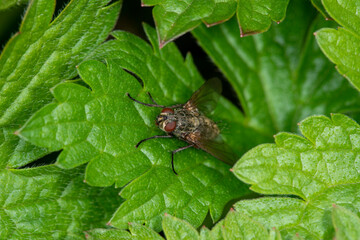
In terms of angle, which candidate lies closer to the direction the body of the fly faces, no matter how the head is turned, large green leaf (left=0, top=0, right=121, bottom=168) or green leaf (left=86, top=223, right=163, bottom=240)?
the large green leaf

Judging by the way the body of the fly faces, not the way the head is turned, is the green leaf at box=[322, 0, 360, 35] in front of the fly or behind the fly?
behind

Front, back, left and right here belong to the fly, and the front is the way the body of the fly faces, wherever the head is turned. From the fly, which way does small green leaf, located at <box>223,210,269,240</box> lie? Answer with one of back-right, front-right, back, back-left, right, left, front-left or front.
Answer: left

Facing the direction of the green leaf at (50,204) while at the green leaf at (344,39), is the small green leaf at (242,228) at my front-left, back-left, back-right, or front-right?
front-left

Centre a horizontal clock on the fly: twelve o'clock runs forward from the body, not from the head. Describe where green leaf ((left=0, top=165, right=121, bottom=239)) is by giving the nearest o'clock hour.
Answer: The green leaf is roughly at 11 o'clock from the fly.

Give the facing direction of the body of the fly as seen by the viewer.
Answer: to the viewer's left

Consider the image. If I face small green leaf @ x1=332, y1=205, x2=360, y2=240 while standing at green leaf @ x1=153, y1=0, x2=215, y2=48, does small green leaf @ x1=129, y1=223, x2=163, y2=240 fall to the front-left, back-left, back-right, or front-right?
front-right

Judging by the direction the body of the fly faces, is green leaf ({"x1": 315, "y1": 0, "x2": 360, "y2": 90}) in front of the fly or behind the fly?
behind
